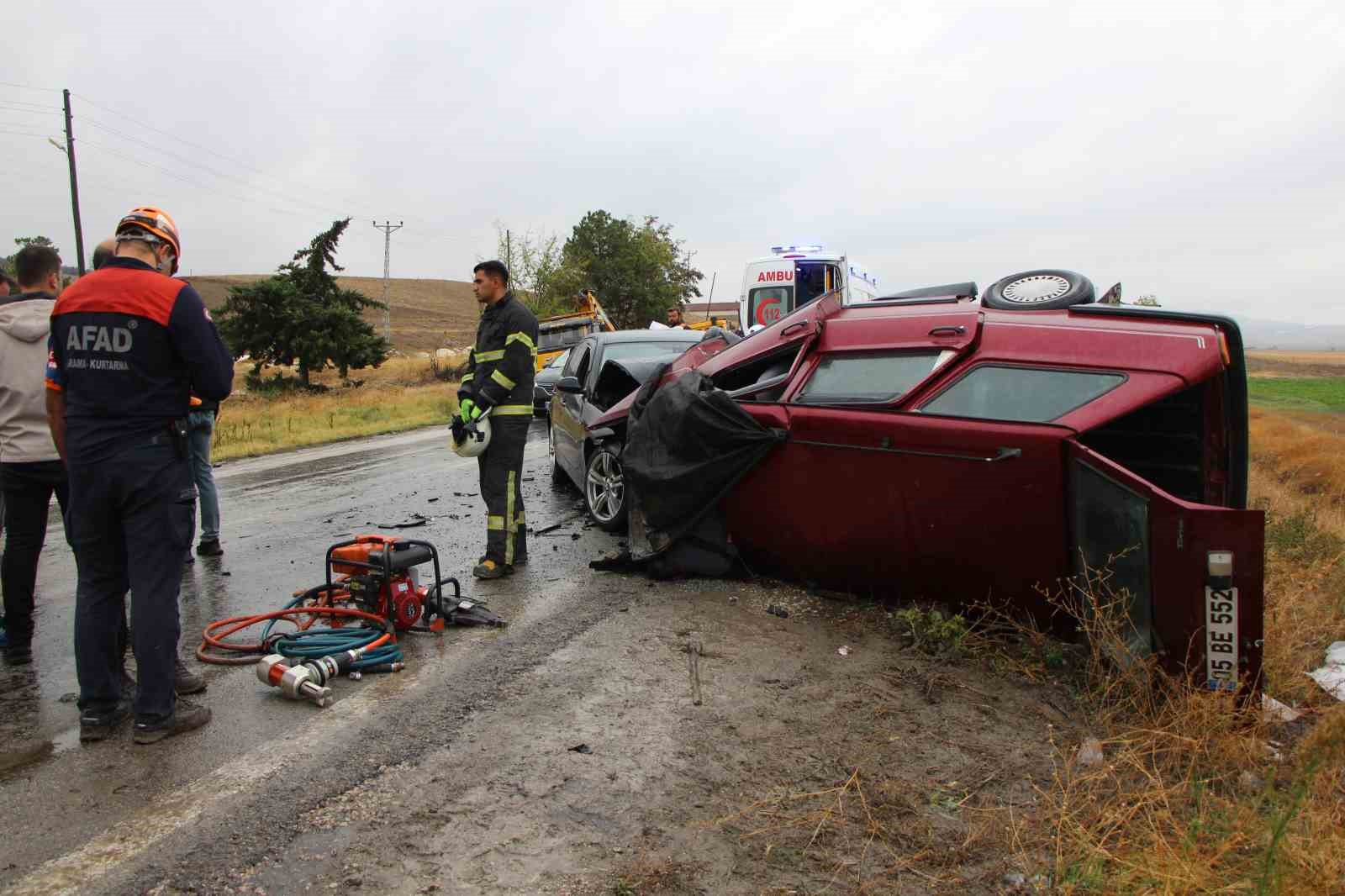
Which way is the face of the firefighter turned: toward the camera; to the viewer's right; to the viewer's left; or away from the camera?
to the viewer's left

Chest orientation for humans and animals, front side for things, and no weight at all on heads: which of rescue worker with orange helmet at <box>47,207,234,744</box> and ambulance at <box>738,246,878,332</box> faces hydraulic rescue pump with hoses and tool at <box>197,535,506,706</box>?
the rescue worker with orange helmet

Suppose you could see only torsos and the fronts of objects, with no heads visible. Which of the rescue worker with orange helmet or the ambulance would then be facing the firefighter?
the rescue worker with orange helmet

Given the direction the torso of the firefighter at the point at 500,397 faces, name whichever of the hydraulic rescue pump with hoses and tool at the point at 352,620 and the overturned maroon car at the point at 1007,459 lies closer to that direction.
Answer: the hydraulic rescue pump with hoses and tool

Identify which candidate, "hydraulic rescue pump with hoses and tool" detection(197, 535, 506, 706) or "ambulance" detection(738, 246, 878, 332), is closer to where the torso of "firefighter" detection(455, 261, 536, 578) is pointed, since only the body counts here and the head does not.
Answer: the hydraulic rescue pump with hoses and tool

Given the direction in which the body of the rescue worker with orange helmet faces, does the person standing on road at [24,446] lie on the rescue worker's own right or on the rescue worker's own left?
on the rescue worker's own left
